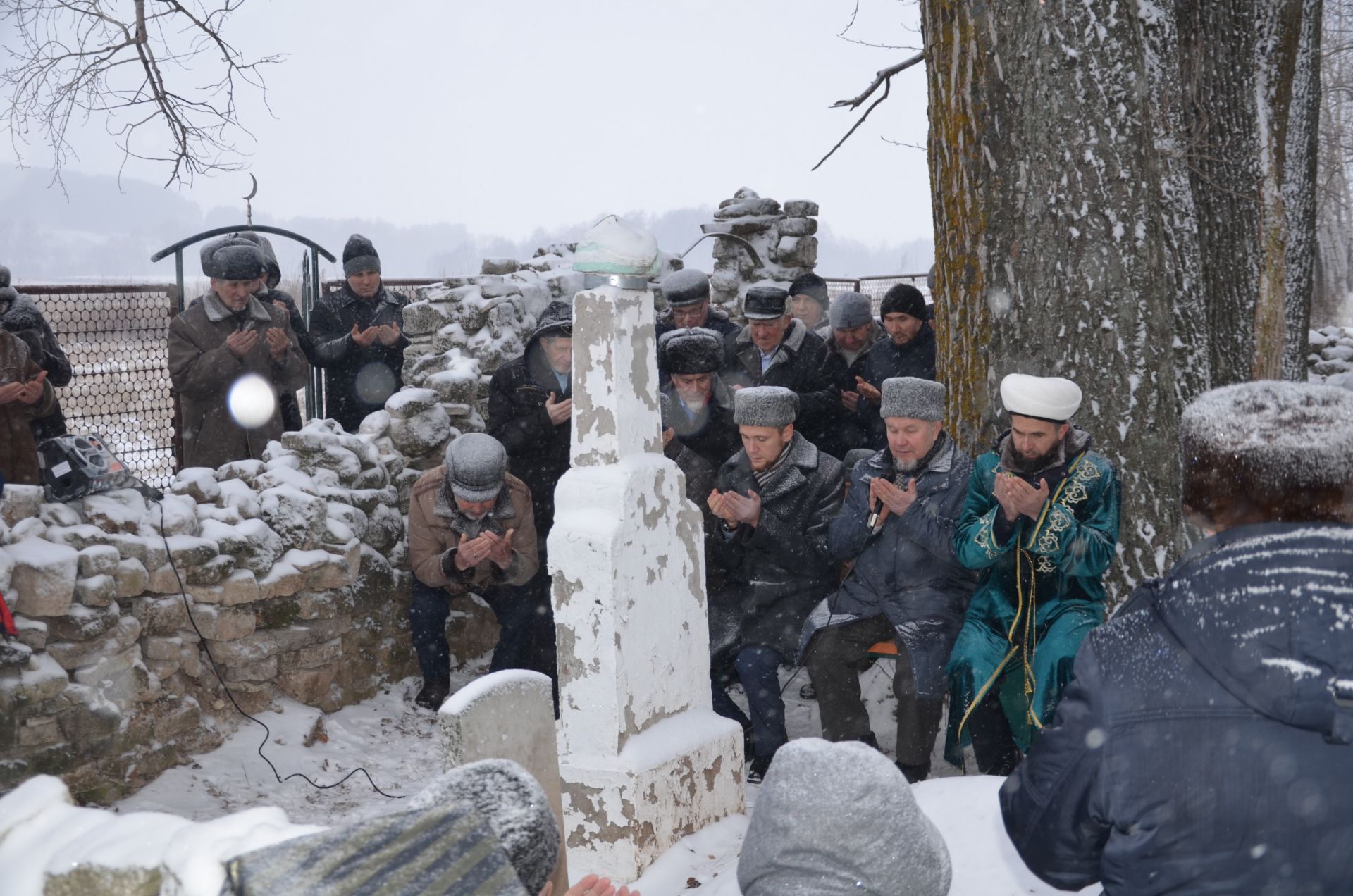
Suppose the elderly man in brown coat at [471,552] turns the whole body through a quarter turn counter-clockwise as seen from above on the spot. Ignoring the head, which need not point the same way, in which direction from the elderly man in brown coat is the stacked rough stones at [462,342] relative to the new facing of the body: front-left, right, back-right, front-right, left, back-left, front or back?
left

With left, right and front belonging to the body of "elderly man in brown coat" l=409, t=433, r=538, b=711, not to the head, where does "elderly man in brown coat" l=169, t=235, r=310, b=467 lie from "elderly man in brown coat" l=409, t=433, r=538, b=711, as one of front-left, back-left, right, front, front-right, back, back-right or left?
back-right

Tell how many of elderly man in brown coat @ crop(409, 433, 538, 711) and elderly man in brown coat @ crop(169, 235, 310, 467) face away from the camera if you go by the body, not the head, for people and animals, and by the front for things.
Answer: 0

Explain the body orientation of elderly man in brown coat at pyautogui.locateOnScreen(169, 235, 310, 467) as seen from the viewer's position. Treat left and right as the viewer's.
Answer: facing the viewer and to the right of the viewer

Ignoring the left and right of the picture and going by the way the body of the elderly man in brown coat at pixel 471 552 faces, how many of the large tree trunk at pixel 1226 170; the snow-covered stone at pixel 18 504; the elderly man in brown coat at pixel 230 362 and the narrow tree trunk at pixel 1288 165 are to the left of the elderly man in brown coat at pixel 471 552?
2

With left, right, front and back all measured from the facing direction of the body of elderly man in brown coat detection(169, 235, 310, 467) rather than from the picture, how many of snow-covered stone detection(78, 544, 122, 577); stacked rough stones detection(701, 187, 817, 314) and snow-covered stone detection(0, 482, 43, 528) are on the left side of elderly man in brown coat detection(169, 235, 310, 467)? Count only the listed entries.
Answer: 1

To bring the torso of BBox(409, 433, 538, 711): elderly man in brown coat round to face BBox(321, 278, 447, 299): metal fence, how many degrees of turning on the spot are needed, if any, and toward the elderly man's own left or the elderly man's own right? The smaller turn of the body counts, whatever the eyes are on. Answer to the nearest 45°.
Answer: approximately 180°

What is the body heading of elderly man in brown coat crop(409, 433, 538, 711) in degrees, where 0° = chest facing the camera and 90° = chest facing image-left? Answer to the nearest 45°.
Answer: approximately 0°

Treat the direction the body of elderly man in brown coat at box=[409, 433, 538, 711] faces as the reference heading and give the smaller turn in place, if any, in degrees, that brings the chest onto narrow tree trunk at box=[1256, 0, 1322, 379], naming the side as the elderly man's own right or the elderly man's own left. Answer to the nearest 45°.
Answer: approximately 90° to the elderly man's own left

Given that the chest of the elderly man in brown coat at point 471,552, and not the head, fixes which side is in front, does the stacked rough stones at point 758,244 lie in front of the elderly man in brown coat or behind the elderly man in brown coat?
behind

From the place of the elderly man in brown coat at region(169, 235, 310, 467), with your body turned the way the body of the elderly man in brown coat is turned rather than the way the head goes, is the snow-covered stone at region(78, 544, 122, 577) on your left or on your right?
on your right
